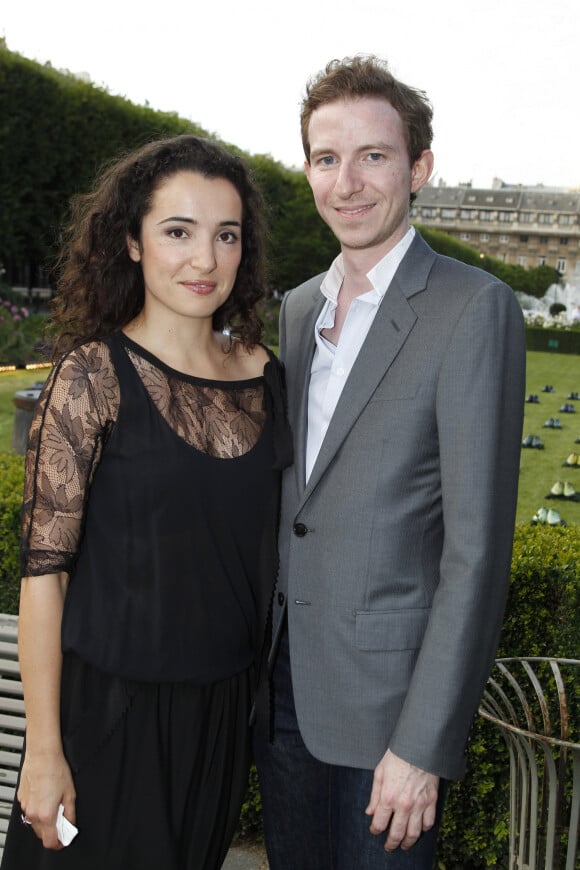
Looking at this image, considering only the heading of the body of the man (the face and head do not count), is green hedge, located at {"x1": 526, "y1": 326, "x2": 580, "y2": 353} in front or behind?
behind

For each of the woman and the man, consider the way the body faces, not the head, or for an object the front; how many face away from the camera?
0

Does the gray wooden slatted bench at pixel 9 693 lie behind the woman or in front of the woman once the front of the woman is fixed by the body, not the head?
behind

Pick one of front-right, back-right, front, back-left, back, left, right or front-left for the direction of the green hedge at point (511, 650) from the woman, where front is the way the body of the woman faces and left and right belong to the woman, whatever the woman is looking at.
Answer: left

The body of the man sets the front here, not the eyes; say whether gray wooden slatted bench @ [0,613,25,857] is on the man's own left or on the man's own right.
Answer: on the man's own right

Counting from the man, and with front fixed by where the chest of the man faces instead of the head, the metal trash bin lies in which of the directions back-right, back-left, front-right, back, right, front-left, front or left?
back

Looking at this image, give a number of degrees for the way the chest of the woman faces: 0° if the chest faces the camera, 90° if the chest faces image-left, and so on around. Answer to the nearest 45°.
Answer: approximately 315°
